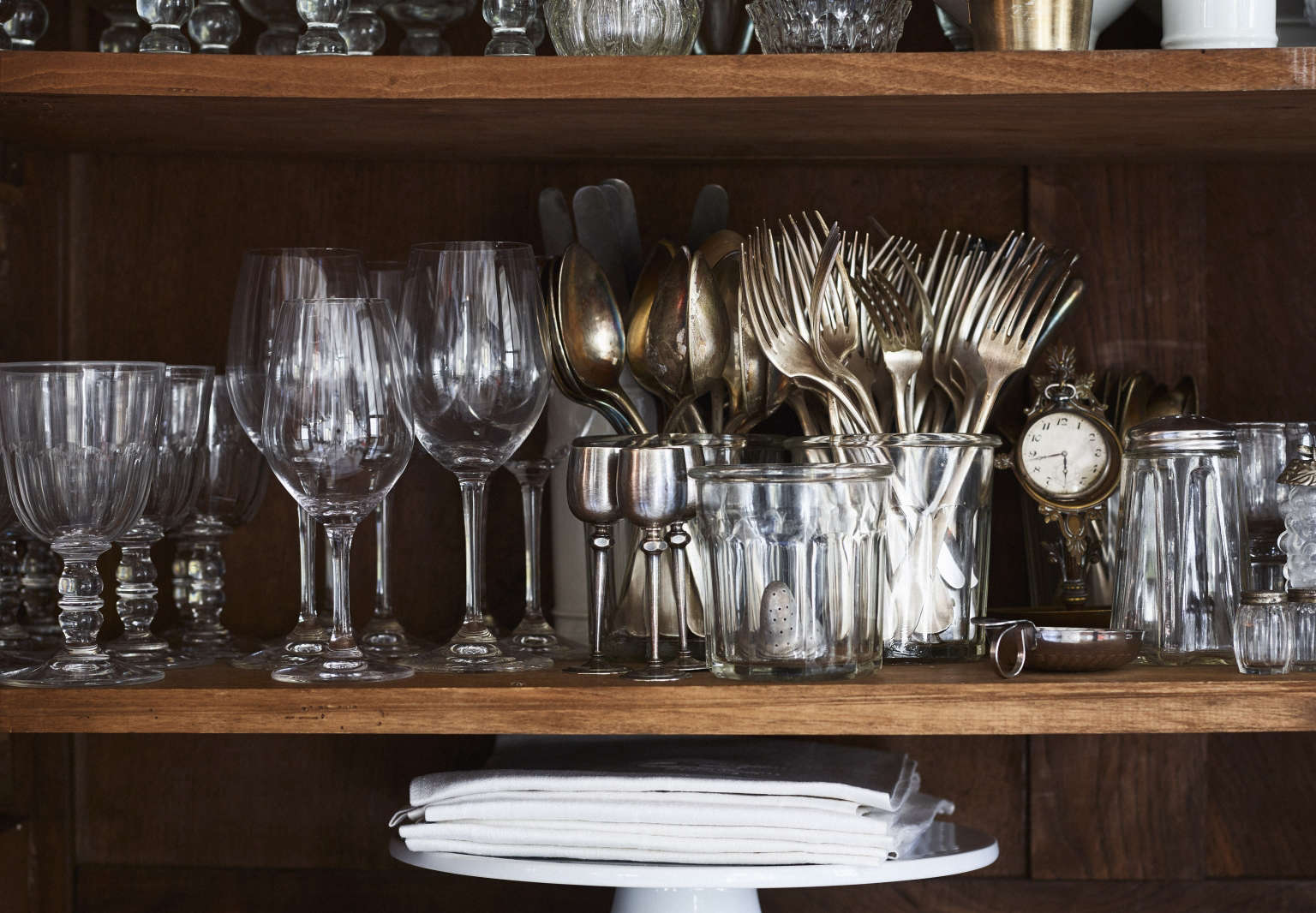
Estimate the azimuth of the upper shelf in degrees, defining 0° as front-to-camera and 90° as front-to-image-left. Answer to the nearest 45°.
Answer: approximately 0°

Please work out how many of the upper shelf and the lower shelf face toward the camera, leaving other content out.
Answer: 2
